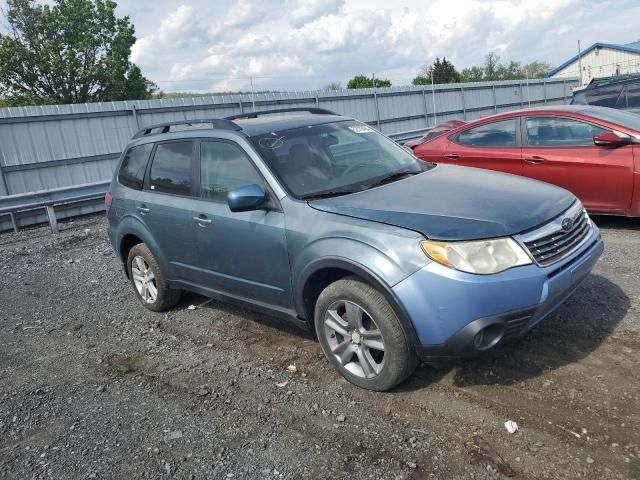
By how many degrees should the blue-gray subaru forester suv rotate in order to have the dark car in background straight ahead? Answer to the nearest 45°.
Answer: approximately 90° to its left

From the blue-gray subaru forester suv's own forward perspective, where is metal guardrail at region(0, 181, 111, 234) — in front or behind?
behind

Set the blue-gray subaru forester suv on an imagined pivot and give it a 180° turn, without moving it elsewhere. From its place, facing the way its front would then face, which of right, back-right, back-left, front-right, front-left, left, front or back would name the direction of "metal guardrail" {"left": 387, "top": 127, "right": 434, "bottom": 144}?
front-right

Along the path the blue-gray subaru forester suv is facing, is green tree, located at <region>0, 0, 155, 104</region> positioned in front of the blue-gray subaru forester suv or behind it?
behind

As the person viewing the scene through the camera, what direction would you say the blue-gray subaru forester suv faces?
facing the viewer and to the right of the viewer

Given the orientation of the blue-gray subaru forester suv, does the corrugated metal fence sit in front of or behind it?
behind

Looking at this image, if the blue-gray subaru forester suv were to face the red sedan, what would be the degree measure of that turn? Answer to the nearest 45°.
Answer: approximately 90° to its left
